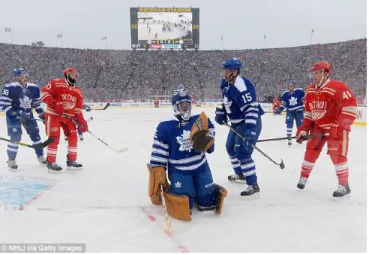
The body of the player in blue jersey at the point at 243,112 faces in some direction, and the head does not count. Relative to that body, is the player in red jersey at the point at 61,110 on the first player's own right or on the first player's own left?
on the first player's own right

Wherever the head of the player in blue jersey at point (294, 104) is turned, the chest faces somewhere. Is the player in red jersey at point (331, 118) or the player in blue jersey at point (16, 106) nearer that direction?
the player in red jersey

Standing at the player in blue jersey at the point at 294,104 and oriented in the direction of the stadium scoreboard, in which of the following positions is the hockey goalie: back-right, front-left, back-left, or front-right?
back-left

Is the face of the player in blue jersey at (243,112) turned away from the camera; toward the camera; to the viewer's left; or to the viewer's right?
to the viewer's left

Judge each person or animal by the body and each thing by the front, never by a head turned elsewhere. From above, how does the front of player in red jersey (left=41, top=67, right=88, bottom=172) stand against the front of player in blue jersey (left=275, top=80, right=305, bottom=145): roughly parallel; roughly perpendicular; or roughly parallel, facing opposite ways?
roughly perpendicular

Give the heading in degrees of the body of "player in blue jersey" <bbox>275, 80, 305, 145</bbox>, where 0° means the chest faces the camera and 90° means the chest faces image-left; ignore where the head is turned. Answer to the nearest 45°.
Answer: approximately 0°

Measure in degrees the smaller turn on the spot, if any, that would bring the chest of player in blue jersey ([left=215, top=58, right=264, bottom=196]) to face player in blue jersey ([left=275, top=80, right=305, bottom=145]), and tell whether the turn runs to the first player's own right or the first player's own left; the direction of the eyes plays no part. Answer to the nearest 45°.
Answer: approximately 135° to the first player's own right

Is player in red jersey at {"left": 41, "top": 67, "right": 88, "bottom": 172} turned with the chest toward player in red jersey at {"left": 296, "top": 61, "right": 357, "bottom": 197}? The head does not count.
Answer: yes

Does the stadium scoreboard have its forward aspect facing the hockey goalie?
yes

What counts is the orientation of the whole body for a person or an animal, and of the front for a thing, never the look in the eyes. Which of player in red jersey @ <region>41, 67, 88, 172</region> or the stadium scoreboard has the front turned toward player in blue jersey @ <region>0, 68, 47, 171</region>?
the stadium scoreboard

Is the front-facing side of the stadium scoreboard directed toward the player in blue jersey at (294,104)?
yes

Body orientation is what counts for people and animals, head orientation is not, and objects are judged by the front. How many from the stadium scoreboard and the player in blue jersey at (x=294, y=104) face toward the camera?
2

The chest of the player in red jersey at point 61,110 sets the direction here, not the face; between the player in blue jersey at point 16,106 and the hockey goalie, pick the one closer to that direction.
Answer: the hockey goalie

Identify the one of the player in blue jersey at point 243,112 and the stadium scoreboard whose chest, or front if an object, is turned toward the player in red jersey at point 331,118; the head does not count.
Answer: the stadium scoreboard
